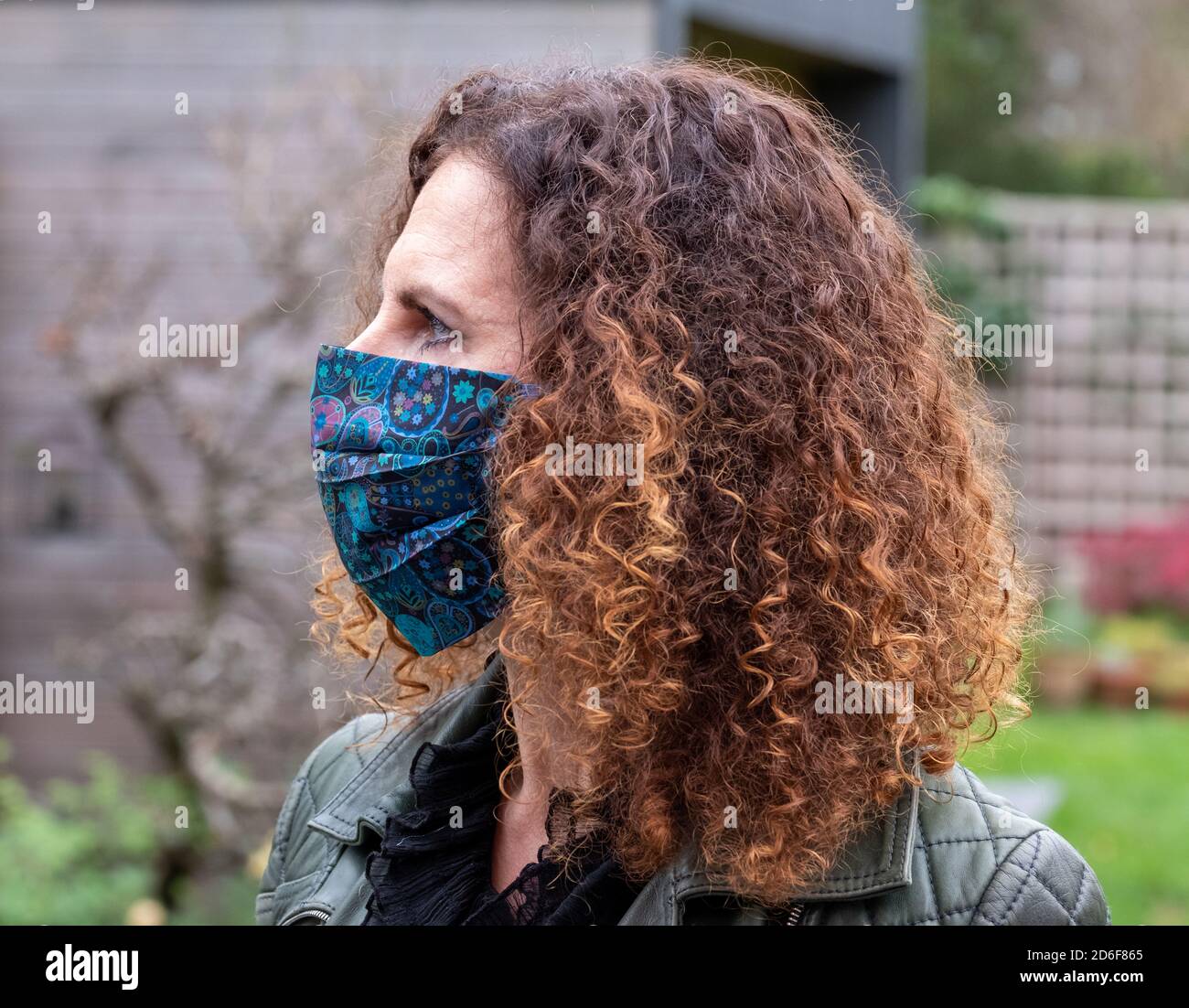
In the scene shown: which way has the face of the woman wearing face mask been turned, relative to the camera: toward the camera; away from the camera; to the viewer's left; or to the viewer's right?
to the viewer's left

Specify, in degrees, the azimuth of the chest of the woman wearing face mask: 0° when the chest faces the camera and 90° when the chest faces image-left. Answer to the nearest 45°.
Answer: approximately 45°
